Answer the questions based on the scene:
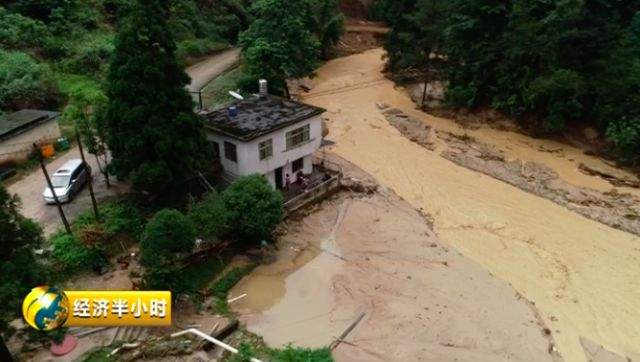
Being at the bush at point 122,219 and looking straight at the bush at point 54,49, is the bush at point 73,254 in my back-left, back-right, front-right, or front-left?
back-left

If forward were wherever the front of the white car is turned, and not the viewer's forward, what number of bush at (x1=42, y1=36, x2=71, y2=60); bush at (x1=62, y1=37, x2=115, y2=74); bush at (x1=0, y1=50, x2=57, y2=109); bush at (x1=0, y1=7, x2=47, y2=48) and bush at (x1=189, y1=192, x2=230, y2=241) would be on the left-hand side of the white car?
1

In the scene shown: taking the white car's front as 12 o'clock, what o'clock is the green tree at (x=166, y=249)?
The green tree is roughly at 10 o'clock from the white car.

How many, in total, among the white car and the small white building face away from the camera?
0

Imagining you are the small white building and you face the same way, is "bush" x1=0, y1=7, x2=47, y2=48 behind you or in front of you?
behind

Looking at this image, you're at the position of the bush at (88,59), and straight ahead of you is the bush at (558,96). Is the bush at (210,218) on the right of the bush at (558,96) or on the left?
right

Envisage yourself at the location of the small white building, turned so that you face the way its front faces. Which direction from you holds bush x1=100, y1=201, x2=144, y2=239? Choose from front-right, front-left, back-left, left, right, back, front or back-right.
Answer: right

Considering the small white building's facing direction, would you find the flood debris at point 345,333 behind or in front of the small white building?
in front

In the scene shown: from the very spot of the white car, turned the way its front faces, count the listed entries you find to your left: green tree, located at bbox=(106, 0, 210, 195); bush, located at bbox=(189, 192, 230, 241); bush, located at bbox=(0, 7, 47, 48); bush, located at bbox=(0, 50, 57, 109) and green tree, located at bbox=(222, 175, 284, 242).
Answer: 3

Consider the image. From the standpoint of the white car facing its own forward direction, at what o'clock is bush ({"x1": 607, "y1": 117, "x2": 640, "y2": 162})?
The bush is roughly at 8 o'clock from the white car.

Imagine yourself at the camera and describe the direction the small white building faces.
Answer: facing the viewer and to the right of the viewer

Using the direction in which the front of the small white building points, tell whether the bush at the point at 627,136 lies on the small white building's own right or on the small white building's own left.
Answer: on the small white building's own left

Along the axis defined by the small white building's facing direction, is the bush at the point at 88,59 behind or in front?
behind
